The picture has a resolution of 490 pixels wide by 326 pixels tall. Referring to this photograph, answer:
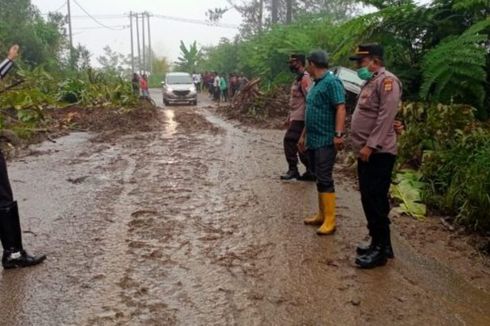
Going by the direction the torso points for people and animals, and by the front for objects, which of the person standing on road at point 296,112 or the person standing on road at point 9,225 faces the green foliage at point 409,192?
the person standing on road at point 9,225

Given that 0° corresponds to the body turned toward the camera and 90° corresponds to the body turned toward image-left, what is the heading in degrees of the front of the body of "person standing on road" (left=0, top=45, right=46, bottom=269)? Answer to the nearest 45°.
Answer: approximately 270°

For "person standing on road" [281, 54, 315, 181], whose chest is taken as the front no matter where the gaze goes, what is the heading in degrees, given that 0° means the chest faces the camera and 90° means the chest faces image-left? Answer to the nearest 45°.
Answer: approximately 90°

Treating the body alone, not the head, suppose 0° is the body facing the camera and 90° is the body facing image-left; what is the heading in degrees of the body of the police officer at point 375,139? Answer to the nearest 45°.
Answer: approximately 90°

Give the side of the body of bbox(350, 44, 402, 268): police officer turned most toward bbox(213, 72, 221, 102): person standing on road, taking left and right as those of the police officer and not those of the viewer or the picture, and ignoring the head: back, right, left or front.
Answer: right

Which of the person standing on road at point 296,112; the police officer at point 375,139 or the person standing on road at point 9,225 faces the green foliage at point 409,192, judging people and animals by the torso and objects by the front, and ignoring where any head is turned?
the person standing on road at point 9,225

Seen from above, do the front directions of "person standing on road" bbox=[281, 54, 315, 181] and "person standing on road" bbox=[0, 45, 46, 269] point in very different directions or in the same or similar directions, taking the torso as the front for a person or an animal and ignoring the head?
very different directions

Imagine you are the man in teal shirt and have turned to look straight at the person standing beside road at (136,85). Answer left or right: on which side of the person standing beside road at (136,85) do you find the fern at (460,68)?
right
